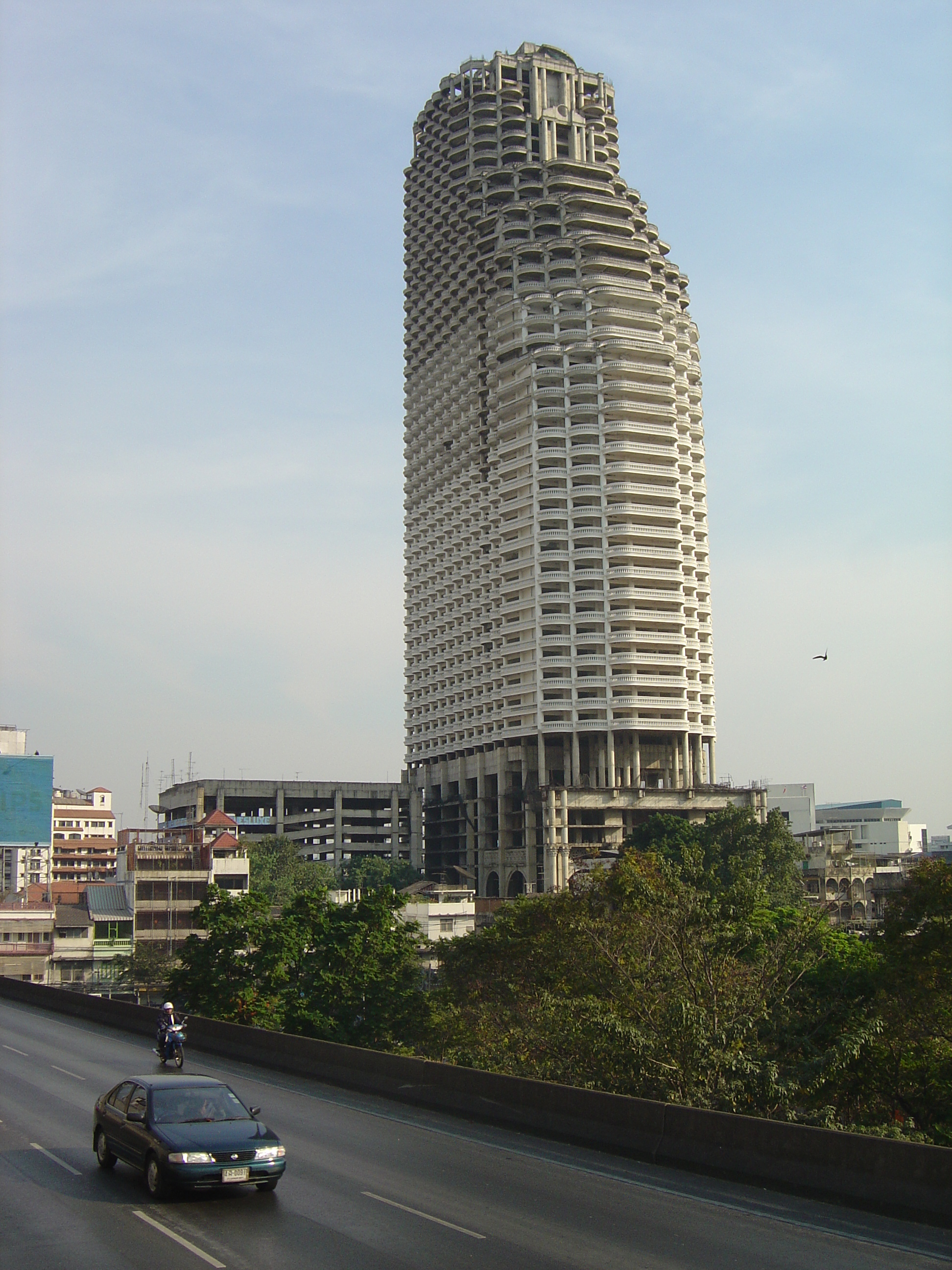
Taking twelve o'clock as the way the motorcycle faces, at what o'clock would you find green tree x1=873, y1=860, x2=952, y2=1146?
The green tree is roughly at 11 o'clock from the motorcycle.

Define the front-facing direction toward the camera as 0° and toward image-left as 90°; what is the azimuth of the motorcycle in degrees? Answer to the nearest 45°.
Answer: approximately 315°

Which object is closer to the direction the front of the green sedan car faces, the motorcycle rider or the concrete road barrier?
the concrete road barrier

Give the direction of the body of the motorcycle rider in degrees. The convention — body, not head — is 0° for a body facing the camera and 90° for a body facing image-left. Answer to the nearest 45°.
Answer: approximately 315°

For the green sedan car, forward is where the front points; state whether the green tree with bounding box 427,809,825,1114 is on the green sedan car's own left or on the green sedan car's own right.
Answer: on the green sedan car's own left
